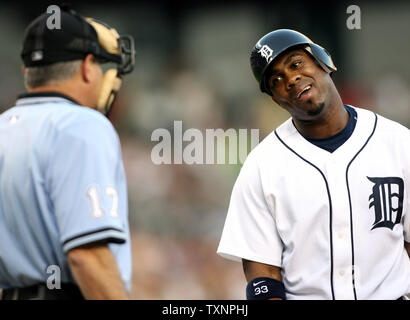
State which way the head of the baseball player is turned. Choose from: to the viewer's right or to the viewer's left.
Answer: to the viewer's left

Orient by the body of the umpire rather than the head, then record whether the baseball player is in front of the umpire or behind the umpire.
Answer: in front

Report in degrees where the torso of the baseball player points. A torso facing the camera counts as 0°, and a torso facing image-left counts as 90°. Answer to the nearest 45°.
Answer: approximately 0°

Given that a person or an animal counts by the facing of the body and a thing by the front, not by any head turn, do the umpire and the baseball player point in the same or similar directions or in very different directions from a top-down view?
very different directions

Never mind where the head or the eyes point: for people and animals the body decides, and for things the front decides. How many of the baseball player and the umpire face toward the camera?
1

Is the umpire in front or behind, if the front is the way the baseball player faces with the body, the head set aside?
in front

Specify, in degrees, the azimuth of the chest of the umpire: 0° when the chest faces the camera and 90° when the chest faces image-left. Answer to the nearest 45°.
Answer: approximately 225°
